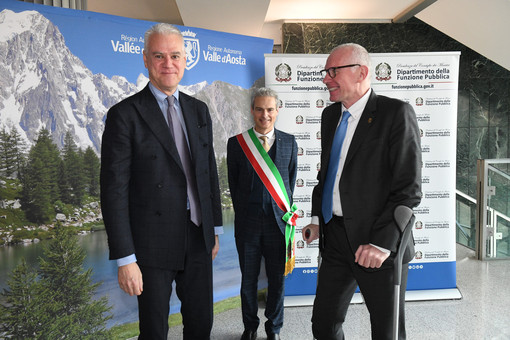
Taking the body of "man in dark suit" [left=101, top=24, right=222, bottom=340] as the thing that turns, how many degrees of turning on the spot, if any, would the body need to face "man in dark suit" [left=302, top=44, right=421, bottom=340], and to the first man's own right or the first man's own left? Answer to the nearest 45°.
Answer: approximately 45° to the first man's own left

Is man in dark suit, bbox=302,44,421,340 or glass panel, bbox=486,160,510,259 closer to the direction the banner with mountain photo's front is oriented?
the man in dark suit

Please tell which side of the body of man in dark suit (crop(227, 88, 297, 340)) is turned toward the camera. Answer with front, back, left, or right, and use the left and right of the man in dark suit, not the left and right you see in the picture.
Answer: front

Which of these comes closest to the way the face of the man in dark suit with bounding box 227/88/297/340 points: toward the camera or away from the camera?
toward the camera

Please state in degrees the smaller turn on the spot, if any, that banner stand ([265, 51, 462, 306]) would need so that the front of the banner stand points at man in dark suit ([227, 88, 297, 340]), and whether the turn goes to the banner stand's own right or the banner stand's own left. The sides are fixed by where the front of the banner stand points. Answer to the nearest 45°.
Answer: approximately 45° to the banner stand's own right

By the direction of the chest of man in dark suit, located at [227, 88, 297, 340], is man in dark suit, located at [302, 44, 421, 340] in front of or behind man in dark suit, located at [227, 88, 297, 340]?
in front

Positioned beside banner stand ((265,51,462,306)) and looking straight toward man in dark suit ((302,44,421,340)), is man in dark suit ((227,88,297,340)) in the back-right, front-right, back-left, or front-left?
front-right

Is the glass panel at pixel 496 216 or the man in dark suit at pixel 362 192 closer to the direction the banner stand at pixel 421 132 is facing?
the man in dark suit

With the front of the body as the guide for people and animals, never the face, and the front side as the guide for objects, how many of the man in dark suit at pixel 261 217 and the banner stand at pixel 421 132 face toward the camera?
2

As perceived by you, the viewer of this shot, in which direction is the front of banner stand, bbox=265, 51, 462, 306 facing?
facing the viewer

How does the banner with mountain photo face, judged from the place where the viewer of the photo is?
facing the viewer and to the right of the viewer

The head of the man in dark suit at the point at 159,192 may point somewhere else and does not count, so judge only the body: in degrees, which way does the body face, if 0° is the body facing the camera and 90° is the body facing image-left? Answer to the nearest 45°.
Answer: approximately 315°

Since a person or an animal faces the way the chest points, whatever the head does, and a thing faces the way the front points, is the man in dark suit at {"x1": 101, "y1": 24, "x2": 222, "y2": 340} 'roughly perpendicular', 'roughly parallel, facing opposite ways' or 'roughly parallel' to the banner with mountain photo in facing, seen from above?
roughly parallel

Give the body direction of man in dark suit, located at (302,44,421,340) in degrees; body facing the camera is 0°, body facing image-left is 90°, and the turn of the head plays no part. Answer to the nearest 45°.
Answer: approximately 45°

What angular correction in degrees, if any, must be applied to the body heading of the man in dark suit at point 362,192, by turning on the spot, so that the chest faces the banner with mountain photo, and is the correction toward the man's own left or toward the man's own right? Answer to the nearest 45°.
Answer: approximately 45° to the man's own right
